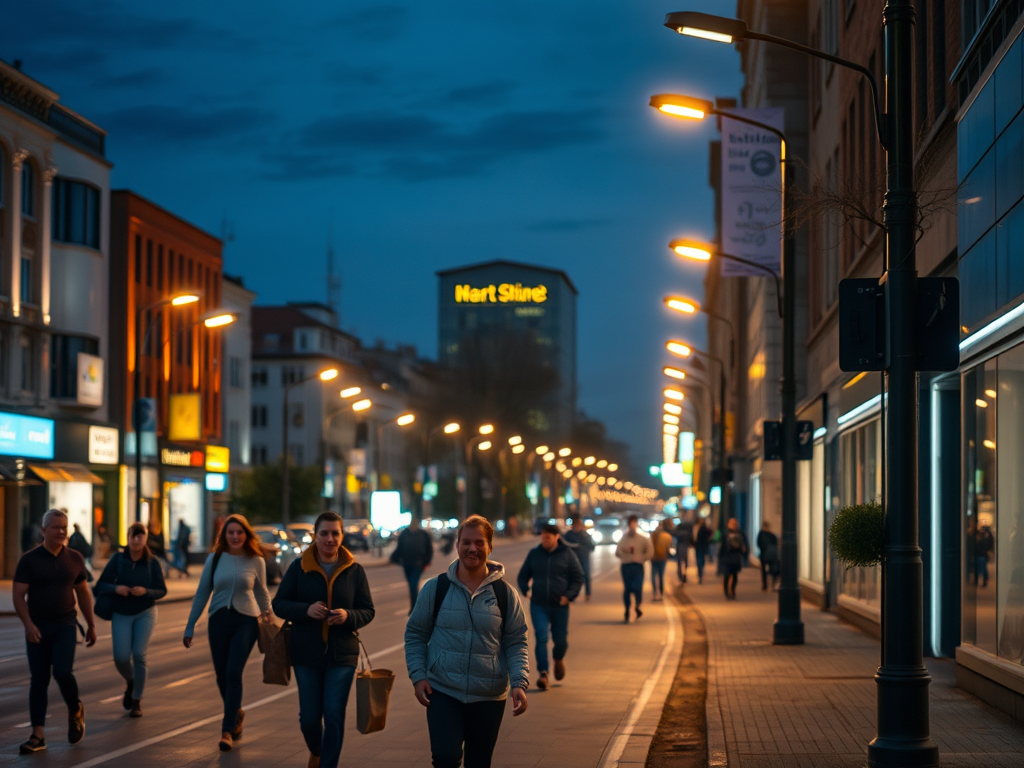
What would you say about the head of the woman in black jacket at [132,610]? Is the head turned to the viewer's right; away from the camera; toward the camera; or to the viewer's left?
toward the camera

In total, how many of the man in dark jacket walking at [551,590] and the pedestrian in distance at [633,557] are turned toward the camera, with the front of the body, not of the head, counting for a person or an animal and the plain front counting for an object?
2

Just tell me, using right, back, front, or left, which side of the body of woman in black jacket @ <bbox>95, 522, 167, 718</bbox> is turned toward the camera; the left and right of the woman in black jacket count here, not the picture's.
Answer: front

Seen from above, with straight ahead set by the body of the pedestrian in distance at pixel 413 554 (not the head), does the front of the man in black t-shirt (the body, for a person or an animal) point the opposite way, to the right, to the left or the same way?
the same way

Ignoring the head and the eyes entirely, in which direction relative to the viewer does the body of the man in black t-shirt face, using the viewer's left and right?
facing the viewer

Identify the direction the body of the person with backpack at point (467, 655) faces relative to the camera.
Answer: toward the camera

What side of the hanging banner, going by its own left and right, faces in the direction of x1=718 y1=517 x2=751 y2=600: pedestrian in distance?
back

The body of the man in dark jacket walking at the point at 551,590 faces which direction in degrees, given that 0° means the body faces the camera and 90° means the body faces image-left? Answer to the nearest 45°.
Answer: approximately 0°

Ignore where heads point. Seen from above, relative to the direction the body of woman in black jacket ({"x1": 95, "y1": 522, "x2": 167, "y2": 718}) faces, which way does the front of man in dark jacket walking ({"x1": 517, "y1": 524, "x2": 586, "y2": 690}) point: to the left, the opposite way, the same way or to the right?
the same way
